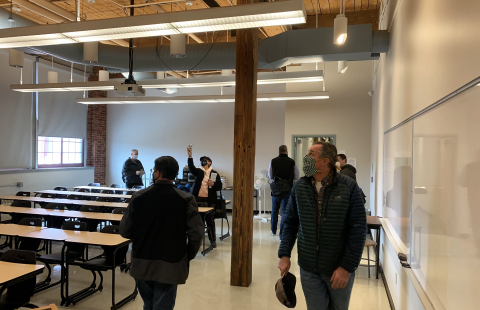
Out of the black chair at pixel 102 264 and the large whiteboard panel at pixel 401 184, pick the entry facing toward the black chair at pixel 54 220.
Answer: the large whiteboard panel

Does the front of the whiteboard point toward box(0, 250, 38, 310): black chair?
yes

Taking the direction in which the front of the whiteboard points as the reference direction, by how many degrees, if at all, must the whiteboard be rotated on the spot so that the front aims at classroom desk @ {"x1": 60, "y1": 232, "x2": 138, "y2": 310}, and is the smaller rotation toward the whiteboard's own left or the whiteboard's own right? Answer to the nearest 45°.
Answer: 0° — it already faces it

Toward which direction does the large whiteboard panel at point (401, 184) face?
to the viewer's left

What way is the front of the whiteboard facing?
to the viewer's left
